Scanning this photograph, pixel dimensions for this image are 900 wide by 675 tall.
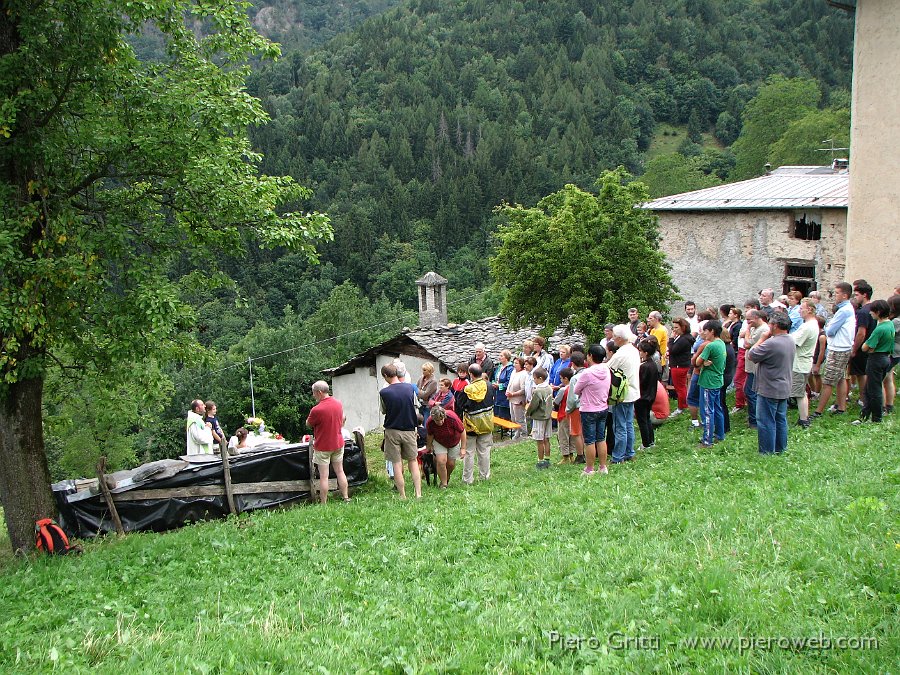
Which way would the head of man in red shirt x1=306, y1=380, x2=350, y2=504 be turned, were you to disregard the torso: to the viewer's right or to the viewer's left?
to the viewer's left

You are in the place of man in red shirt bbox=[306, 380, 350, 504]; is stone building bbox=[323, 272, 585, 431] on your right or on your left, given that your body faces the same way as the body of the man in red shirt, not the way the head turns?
on your right

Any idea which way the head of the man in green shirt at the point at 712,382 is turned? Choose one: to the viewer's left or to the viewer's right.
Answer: to the viewer's left

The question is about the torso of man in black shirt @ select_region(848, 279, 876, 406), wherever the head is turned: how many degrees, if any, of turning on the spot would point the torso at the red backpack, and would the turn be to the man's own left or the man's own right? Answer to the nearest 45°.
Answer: approximately 45° to the man's own left

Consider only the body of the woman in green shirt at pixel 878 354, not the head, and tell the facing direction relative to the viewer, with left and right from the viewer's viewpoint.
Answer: facing to the left of the viewer

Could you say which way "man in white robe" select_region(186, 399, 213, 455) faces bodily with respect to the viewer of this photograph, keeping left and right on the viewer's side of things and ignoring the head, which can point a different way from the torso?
facing to the right of the viewer

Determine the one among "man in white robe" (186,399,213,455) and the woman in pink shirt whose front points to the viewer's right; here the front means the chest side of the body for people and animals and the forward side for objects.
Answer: the man in white robe

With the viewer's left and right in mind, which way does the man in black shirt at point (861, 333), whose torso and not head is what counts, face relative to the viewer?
facing to the left of the viewer

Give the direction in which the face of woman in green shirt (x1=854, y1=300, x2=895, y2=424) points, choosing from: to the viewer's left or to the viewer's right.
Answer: to the viewer's left

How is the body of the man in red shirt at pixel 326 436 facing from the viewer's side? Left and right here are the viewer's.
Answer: facing away from the viewer and to the left of the viewer

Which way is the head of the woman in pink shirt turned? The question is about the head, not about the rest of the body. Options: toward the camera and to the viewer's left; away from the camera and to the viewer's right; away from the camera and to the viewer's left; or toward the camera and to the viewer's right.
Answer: away from the camera and to the viewer's left
